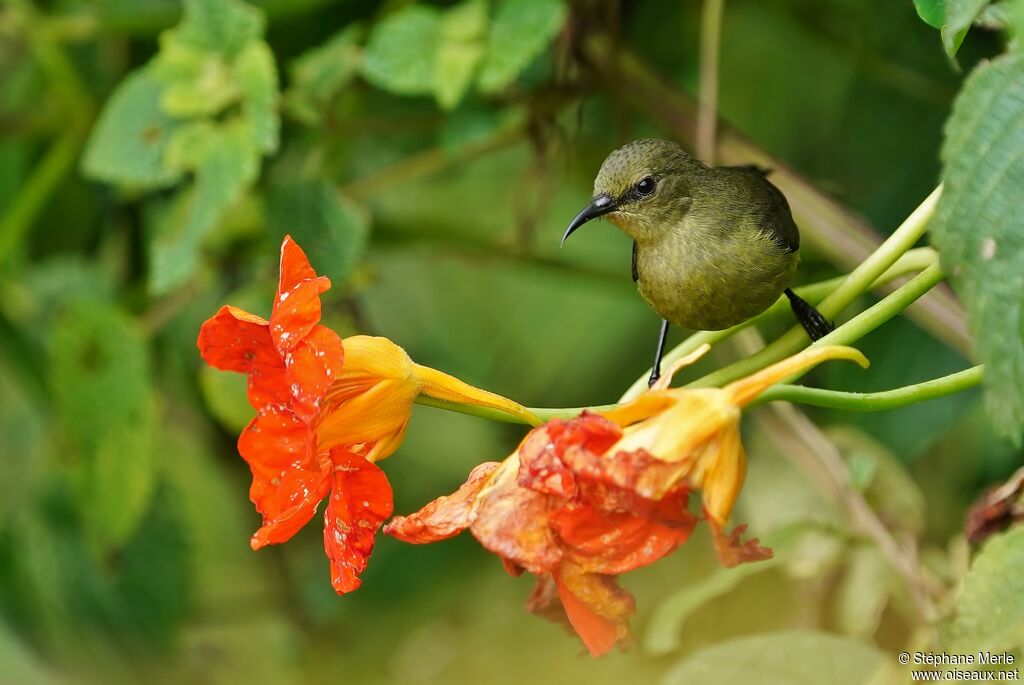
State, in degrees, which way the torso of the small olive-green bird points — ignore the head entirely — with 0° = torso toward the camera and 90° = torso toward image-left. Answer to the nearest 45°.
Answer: approximately 45°

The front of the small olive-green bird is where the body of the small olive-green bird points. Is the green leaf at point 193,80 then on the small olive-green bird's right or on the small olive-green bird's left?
on the small olive-green bird's right
